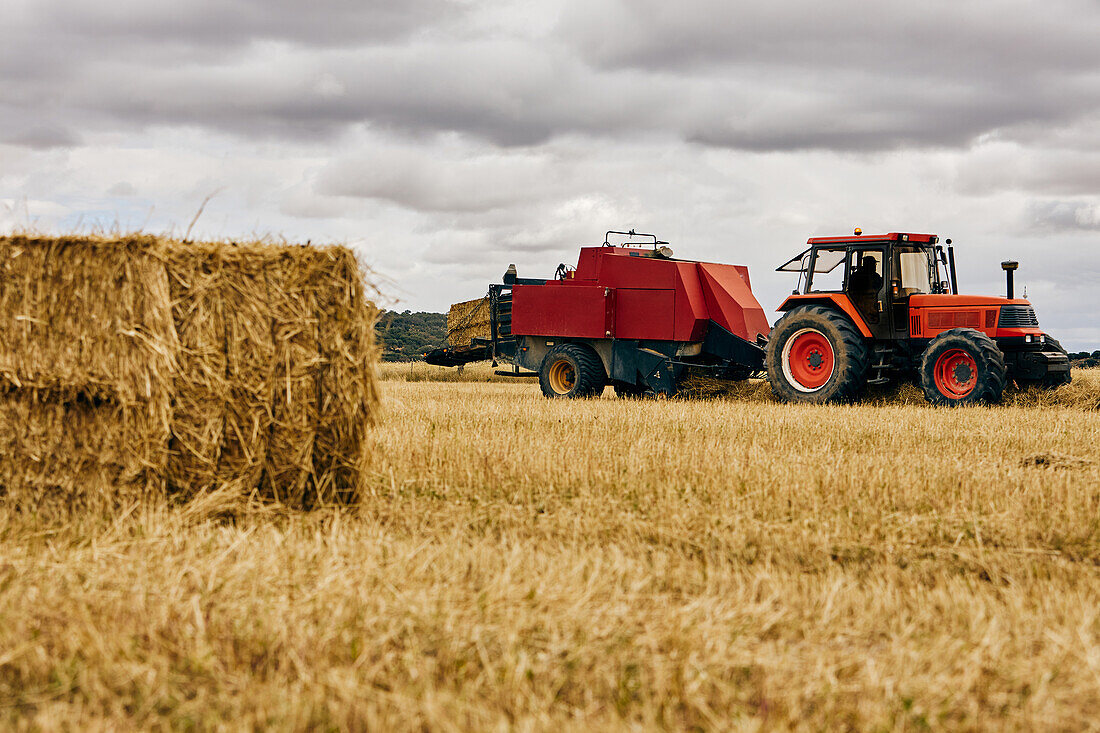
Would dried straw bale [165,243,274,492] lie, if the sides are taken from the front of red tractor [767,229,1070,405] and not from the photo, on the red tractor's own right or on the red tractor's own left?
on the red tractor's own right

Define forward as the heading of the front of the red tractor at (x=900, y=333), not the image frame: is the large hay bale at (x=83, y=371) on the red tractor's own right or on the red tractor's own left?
on the red tractor's own right

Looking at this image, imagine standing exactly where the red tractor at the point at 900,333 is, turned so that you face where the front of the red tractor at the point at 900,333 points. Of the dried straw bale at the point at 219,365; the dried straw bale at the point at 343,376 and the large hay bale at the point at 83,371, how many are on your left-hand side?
0

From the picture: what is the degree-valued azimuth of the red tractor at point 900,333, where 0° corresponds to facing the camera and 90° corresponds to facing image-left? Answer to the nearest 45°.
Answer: approximately 315°

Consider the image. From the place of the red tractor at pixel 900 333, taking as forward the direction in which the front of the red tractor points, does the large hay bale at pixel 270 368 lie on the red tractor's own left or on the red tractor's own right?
on the red tractor's own right
